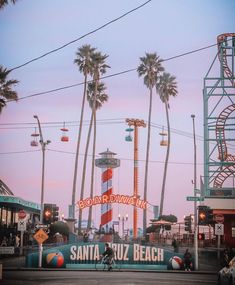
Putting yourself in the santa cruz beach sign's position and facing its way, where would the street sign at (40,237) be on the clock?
The street sign is roughly at 2 o'clock from the santa cruz beach sign.

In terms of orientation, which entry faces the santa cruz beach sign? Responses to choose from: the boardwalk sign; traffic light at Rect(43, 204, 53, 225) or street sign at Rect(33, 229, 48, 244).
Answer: the boardwalk sign

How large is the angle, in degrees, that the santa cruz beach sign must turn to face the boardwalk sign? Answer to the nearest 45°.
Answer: approximately 180°

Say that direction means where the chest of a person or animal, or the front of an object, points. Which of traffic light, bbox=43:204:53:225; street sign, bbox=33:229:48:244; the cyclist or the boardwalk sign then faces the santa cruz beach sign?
the boardwalk sign

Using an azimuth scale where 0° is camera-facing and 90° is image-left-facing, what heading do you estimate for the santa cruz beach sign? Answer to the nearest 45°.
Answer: approximately 0°

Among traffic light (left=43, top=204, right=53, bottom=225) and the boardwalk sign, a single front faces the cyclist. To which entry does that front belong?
the boardwalk sign
